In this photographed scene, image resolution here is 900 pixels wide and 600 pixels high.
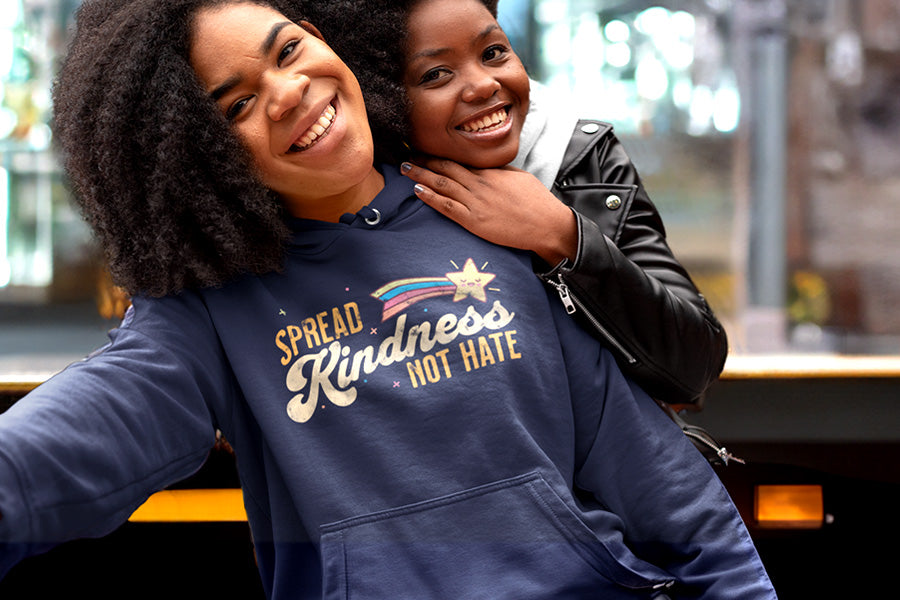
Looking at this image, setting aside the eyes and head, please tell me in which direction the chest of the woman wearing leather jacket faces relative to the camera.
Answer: toward the camera

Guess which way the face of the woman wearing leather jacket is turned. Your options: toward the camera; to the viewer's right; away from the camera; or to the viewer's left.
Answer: toward the camera
